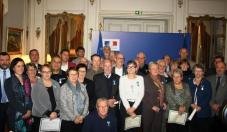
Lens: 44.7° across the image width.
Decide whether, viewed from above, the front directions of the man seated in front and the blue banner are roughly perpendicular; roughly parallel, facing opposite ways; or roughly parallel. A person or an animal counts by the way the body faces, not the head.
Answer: roughly parallel

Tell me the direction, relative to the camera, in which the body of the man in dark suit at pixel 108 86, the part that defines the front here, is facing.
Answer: toward the camera

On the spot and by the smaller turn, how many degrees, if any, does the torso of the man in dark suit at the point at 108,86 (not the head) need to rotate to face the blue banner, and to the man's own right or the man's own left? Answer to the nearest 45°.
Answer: approximately 180°

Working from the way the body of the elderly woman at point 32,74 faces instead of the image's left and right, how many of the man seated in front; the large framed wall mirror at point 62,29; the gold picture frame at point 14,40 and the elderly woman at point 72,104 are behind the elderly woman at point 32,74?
2

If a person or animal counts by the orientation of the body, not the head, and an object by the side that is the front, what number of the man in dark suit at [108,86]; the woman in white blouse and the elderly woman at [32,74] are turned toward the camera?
3

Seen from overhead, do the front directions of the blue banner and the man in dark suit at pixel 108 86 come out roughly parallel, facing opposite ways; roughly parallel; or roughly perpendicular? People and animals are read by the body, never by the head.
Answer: roughly parallel

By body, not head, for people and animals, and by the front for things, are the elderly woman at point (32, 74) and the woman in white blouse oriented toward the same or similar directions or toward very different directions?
same or similar directions

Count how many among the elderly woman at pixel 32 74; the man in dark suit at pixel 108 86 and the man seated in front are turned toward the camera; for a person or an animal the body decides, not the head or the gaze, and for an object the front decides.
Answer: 3

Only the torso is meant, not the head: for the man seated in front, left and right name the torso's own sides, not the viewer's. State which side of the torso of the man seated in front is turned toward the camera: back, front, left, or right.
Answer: front

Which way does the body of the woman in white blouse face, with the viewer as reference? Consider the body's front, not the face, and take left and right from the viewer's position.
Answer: facing the viewer

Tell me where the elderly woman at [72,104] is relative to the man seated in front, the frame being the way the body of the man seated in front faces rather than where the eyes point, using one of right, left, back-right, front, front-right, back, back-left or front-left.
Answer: back-right

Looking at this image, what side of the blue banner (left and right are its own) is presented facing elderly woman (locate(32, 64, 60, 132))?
front

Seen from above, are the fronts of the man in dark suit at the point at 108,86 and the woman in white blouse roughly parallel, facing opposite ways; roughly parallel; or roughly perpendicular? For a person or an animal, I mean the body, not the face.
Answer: roughly parallel

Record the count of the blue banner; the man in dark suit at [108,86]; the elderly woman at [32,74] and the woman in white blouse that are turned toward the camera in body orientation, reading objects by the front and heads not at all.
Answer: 4

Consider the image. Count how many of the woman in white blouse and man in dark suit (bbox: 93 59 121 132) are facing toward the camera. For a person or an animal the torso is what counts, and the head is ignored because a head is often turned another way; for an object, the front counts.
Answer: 2

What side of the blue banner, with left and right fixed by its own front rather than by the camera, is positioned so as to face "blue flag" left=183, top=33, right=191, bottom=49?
left

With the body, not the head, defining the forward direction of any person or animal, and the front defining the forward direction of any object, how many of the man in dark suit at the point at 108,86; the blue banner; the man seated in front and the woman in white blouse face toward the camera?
4
